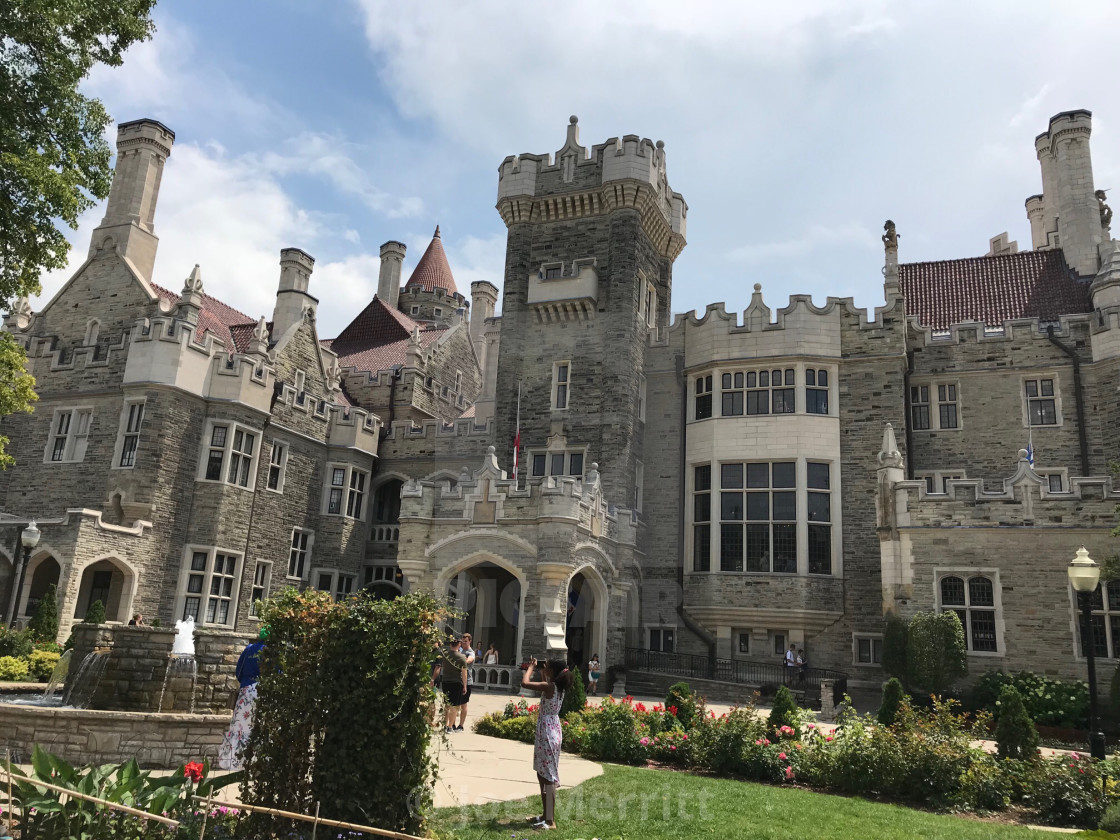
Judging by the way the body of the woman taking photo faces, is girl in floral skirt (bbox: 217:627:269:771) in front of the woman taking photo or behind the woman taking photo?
in front

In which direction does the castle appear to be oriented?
toward the camera

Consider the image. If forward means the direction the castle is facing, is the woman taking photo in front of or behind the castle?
in front

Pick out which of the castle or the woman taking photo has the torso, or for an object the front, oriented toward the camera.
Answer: the castle

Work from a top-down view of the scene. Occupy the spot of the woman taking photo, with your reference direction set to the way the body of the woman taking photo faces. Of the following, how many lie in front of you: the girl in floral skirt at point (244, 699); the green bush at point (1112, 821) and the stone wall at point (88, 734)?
2
